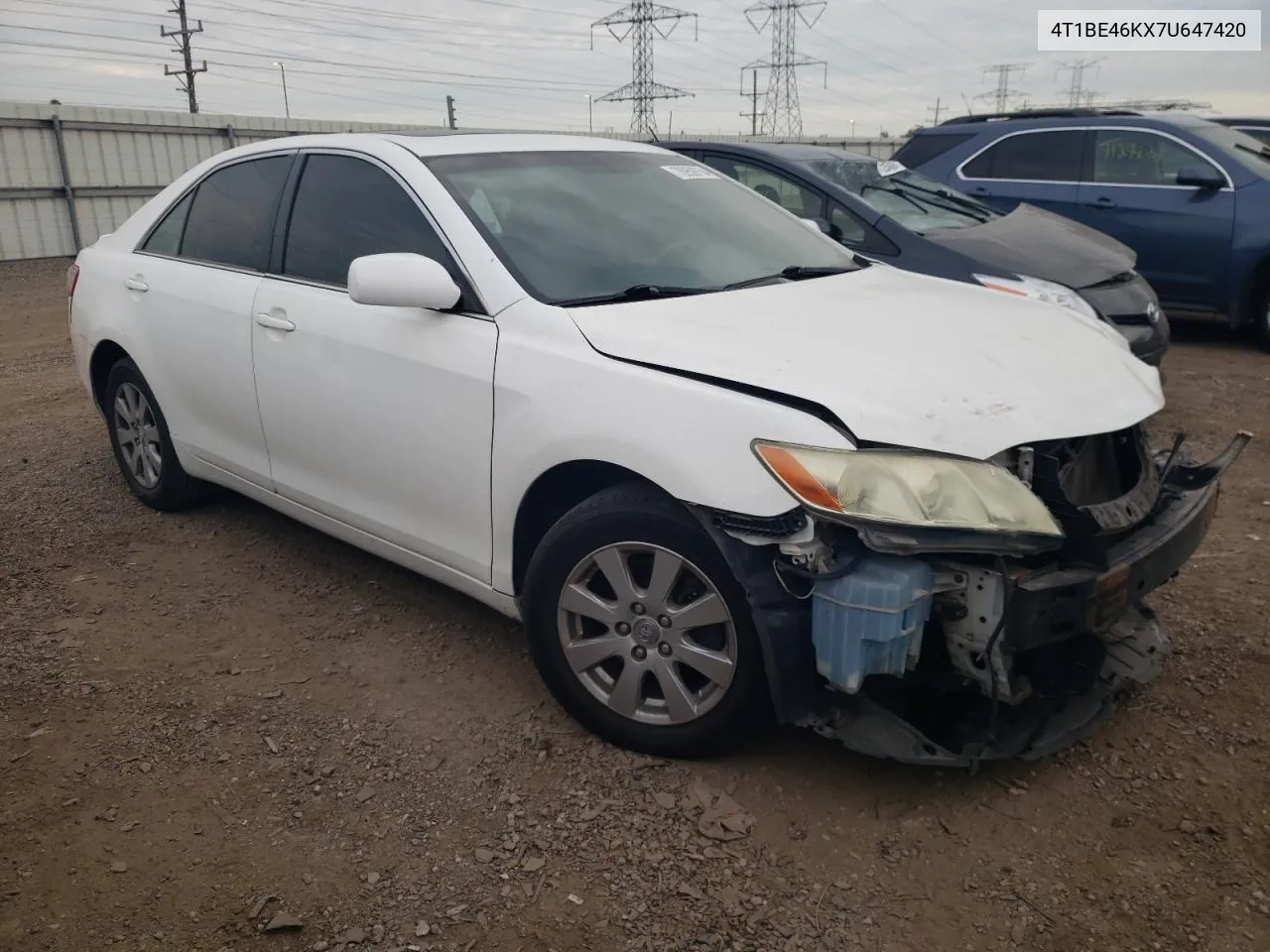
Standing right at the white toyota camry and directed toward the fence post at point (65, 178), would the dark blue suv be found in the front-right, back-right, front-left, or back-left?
front-right

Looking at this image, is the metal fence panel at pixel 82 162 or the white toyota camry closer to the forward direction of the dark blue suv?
the white toyota camry

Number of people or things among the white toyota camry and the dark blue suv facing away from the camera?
0

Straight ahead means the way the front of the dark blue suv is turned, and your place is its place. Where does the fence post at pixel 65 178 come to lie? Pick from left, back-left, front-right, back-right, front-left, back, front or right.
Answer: back-right

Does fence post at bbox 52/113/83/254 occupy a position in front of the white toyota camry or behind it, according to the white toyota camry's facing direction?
behind

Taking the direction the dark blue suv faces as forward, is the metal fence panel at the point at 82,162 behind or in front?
behind

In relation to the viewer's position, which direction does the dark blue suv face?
facing the viewer and to the right of the viewer

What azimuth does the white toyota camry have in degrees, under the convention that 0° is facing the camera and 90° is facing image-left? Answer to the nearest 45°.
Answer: approximately 315°

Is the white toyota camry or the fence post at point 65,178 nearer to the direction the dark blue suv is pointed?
the white toyota camry

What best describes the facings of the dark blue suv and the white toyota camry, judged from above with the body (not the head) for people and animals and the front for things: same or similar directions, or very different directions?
same or similar directions
